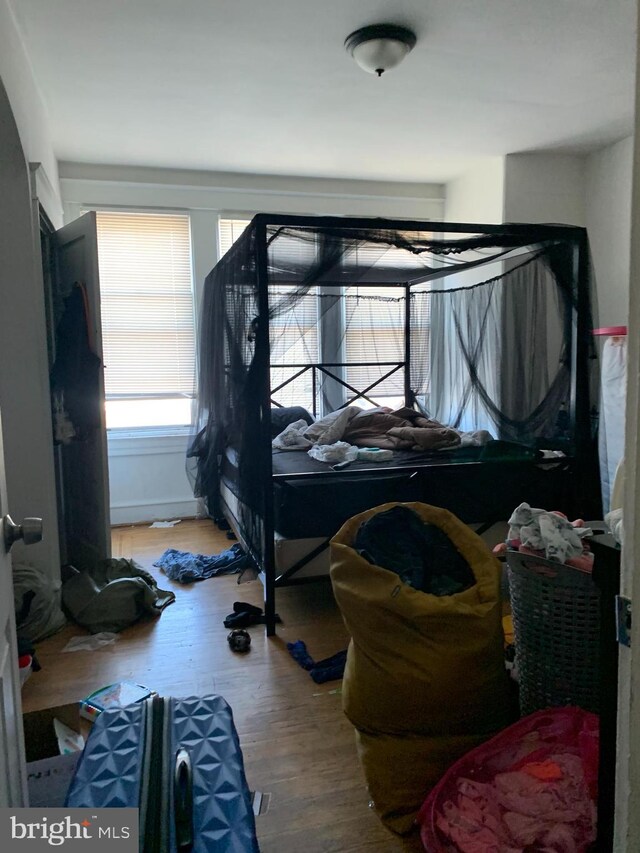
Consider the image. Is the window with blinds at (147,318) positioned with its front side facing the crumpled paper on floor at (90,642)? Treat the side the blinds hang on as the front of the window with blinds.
yes

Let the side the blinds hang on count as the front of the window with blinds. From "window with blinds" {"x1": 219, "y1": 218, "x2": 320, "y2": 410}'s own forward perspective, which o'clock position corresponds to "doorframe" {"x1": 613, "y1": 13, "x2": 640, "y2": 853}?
The doorframe is roughly at 12 o'clock from the window with blinds.

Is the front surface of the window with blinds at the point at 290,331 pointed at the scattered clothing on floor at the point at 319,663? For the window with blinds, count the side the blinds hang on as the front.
yes

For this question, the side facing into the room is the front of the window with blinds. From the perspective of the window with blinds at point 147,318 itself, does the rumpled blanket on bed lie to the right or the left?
on its left

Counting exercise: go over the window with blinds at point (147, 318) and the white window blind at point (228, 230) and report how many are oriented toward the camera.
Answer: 2
